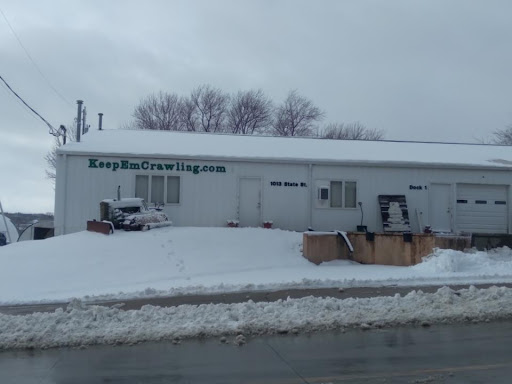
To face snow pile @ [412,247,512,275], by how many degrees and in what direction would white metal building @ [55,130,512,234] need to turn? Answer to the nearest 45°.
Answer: approximately 45° to its left

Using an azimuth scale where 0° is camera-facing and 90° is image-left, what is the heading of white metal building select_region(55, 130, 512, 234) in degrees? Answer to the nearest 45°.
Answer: approximately 0°
